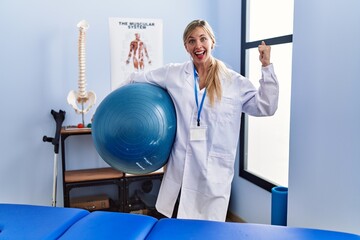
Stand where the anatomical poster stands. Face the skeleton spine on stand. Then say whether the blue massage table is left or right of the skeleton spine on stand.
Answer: left

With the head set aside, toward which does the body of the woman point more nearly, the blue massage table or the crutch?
the blue massage table

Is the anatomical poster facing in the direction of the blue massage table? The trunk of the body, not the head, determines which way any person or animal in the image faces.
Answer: yes

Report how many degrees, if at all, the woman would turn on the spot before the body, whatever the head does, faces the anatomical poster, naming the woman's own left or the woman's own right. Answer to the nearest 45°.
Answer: approximately 135° to the woman's own right

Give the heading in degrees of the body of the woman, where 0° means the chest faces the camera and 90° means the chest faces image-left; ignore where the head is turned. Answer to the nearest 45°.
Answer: approximately 0°

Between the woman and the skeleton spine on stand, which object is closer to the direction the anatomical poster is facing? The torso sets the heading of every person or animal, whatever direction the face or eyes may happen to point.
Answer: the woman

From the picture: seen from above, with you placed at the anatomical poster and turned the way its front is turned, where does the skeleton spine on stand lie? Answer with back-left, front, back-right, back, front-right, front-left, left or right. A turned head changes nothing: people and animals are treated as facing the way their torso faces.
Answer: front-right
